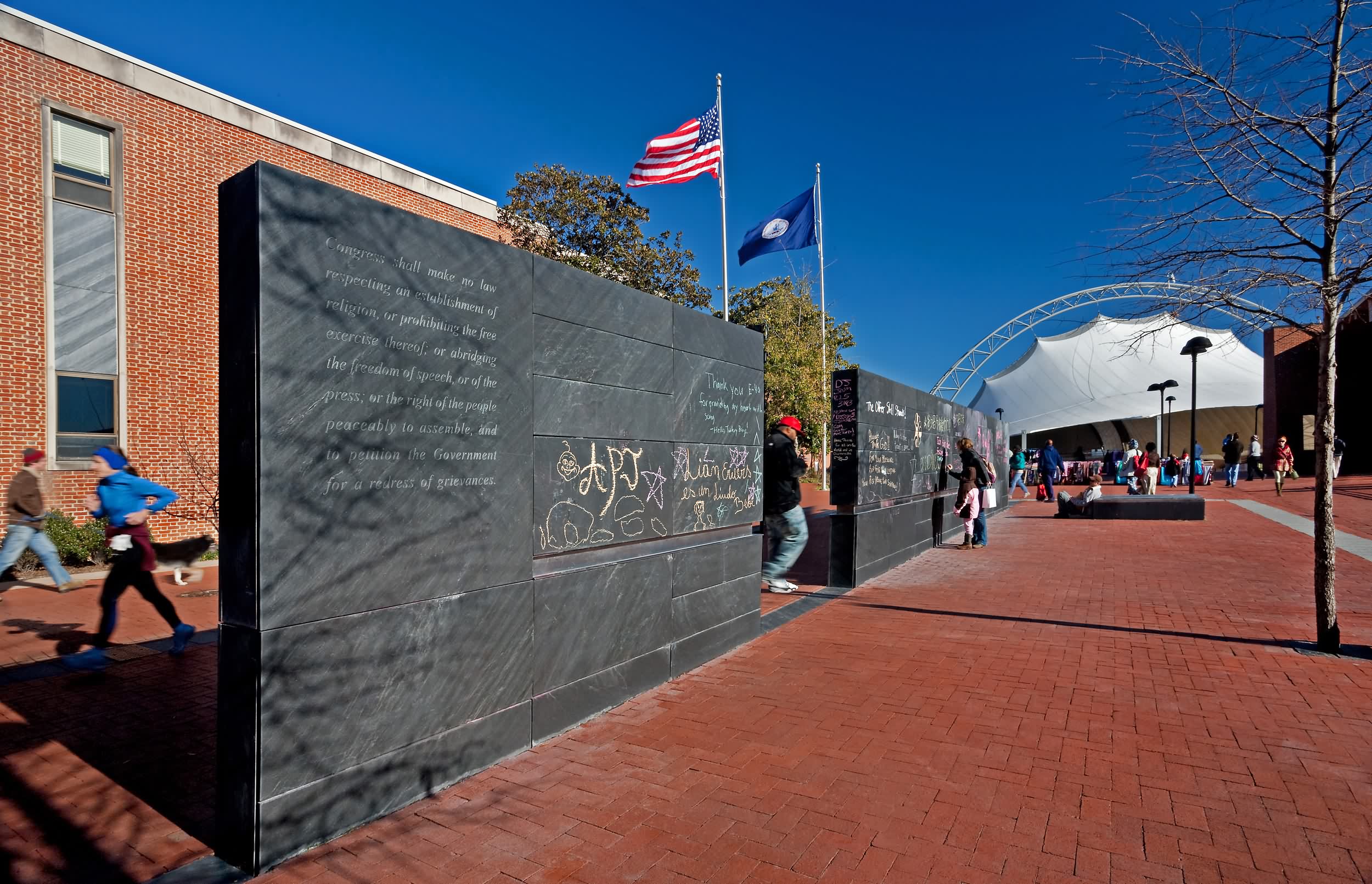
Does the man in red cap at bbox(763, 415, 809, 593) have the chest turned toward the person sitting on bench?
no

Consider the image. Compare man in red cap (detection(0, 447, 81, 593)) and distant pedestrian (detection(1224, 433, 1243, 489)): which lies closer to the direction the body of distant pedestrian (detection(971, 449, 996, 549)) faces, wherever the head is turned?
the man in red cap

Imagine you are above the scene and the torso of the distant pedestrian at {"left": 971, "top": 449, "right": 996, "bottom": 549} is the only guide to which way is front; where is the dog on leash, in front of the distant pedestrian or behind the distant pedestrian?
in front

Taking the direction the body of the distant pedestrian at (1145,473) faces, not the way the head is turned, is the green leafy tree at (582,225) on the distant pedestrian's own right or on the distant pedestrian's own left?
on the distant pedestrian's own left

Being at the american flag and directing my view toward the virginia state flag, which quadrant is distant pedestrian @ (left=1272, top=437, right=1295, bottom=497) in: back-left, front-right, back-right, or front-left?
front-right

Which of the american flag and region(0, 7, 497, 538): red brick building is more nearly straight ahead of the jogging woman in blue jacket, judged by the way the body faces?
the red brick building

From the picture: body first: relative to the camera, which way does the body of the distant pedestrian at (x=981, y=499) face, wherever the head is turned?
to the viewer's left
